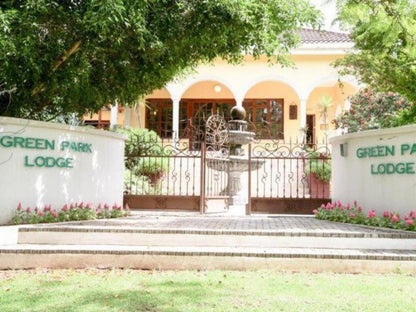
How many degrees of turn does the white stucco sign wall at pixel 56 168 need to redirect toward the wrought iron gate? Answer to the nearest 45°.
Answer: approximately 90° to its left

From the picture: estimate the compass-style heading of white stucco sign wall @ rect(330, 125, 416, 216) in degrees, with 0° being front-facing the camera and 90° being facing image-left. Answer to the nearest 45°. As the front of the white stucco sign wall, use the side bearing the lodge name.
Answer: approximately 45°

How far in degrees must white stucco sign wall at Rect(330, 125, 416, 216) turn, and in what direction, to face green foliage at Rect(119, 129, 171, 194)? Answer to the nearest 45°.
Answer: approximately 90° to its right

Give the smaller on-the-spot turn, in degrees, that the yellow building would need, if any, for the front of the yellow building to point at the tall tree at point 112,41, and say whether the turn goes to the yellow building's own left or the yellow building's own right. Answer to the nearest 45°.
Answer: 0° — it already faces it

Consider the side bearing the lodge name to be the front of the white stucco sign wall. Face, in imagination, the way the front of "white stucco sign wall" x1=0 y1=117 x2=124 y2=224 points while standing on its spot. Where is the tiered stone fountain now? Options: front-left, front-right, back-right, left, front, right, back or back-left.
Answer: left

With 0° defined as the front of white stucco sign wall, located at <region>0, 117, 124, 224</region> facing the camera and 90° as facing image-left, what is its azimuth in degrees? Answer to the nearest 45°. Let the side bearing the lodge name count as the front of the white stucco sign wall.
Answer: approximately 315°

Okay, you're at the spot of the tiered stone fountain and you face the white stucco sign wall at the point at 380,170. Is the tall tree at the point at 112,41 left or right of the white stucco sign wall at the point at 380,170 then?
right

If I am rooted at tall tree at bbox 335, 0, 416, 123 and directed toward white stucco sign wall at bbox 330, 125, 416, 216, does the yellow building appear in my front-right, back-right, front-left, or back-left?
back-right

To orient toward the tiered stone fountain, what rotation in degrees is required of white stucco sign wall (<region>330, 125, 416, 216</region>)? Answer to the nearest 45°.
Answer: approximately 90° to its right

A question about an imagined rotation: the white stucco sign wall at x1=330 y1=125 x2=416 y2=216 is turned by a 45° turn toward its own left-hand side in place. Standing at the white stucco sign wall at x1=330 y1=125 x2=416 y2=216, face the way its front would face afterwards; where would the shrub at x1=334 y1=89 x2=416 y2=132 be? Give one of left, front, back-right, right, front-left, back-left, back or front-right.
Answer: back

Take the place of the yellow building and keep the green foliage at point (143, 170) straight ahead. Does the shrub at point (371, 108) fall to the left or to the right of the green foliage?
left

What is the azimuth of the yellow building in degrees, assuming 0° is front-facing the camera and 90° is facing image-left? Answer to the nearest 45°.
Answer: approximately 0°

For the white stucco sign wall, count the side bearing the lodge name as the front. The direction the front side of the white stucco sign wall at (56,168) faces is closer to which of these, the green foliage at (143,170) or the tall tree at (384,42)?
the tall tree
